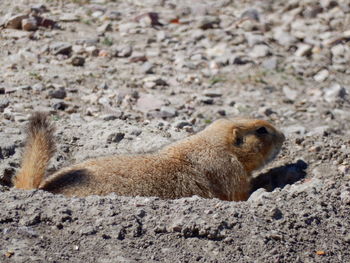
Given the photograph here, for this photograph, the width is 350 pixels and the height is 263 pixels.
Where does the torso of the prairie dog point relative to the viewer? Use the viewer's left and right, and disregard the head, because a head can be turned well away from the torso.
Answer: facing to the right of the viewer

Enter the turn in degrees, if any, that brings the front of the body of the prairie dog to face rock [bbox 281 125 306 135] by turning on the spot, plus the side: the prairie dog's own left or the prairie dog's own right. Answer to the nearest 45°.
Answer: approximately 45° to the prairie dog's own left

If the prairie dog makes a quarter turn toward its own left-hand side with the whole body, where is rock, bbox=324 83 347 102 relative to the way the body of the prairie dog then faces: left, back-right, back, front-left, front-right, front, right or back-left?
front-right

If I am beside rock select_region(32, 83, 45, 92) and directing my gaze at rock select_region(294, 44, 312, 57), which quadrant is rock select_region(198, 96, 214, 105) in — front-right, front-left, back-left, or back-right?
front-right

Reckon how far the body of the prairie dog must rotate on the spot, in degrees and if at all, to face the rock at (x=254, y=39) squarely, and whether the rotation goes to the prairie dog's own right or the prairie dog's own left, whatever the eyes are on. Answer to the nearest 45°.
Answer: approximately 90° to the prairie dog's own left

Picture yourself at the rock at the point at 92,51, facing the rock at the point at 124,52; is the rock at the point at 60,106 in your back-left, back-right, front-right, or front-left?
back-right

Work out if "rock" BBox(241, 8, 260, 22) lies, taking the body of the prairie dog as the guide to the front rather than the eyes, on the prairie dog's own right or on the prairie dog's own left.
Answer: on the prairie dog's own left

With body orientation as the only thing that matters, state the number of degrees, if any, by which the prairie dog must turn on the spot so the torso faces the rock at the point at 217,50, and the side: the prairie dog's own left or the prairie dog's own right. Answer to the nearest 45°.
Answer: approximately 90° to the prairie dog's own left

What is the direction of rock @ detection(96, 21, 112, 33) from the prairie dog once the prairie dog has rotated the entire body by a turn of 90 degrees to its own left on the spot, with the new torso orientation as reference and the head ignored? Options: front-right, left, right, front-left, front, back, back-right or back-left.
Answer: front

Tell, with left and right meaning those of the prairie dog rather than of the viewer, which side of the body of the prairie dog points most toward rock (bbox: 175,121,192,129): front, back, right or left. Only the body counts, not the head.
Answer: left

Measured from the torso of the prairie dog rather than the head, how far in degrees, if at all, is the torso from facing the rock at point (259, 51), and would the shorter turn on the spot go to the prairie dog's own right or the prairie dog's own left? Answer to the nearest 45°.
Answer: approximately 90° to the prairie dog's own left

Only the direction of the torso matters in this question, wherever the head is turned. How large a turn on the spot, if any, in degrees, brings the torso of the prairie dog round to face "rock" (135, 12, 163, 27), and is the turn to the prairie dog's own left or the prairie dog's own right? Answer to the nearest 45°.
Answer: approximately 90° to the prairie dog's own left

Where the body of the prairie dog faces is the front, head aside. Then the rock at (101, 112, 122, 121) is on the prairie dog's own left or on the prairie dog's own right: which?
on the prairie dog's own left

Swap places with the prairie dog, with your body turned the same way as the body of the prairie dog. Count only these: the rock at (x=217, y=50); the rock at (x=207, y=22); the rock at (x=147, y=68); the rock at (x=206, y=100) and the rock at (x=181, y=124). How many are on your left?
5

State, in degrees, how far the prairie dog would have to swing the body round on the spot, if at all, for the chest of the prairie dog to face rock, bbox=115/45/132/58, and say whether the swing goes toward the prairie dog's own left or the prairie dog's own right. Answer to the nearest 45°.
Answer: approximately 90° to the prairie dog's own left
